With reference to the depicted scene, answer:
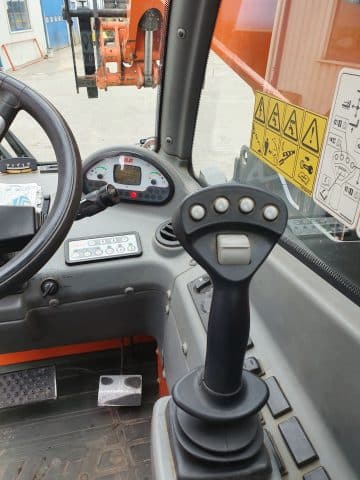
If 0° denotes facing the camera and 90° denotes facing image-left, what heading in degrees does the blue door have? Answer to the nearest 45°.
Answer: approximately 0°

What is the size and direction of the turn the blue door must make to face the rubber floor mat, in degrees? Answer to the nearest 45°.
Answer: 0° — it already faces it

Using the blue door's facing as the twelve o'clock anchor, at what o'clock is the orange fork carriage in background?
The orange fork carriage in background is roughly at 12 o'clock from the blue door.

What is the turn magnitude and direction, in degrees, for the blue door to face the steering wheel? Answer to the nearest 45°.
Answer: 0° — it already faces it

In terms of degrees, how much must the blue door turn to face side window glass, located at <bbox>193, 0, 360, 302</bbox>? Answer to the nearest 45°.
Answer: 0° — it already faces it

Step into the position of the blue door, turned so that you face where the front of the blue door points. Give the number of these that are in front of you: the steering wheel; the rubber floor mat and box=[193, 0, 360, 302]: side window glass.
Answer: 3
